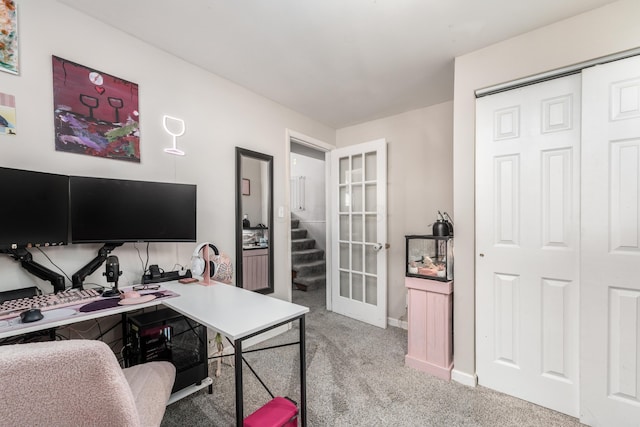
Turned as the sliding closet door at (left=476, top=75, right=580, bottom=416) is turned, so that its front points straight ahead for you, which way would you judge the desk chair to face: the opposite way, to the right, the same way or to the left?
to the right

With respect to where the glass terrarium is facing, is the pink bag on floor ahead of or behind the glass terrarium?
ahead

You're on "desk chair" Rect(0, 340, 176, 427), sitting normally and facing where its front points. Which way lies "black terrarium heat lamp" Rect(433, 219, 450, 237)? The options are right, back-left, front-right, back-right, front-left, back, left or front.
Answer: front-right

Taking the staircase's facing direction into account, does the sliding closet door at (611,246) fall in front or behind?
in front

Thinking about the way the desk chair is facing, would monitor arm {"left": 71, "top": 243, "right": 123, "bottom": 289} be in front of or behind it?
in front

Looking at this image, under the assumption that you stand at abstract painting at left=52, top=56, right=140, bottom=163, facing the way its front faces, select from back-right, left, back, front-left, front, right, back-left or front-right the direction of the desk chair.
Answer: front-right

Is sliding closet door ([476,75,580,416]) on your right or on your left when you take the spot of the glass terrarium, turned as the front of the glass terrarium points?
on your left

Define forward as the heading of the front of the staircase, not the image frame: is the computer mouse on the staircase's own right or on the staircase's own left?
on the staircase's own right

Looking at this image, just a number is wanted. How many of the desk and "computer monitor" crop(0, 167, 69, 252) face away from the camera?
0
